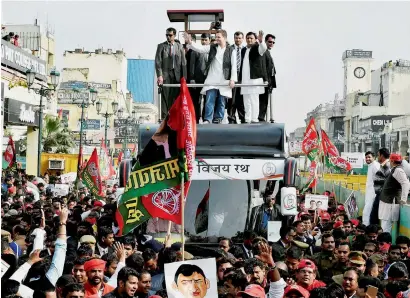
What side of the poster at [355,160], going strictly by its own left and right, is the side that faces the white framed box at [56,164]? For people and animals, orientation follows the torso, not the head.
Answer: right

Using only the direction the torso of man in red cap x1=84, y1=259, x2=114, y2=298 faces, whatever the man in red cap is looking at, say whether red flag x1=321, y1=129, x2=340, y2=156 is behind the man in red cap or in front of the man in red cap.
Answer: behind

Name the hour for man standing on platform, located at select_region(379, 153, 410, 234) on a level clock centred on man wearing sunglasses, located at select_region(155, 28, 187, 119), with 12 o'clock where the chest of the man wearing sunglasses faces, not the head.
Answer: The man standing on platform is roughly at 9 o'clock from the man wearing sunglasses.

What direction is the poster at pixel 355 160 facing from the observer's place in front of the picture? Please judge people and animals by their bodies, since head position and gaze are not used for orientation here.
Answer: facing the viewer

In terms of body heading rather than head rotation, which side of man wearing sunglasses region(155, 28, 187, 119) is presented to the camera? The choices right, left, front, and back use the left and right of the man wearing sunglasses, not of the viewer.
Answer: front

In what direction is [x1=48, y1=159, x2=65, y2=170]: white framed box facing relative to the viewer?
toward the camera

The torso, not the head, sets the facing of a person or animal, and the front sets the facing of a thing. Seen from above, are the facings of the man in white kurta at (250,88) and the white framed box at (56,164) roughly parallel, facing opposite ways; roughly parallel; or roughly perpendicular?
roughly parallel
